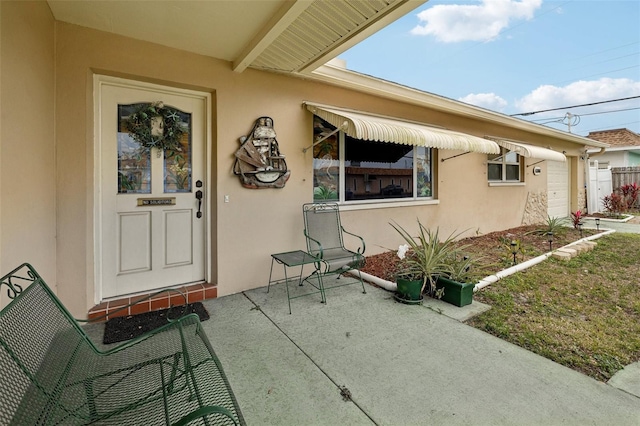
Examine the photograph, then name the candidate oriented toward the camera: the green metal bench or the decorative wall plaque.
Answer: the decorative wall plaque

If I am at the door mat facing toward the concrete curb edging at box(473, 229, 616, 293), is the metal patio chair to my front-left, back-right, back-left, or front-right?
front-left

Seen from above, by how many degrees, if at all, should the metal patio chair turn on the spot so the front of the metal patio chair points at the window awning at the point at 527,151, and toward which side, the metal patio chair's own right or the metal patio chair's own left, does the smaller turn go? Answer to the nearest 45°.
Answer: approximately 90° to the metal patio chair's own left

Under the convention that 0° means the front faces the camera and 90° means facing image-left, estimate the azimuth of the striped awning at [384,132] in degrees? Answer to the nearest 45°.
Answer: approximately 315°

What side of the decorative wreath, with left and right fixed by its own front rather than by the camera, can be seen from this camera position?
front

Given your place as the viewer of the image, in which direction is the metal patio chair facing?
facing the viewer and to the right of the viewer

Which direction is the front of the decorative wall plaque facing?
toward the camera

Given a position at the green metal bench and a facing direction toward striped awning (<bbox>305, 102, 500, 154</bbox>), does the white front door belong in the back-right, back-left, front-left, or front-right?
front-left

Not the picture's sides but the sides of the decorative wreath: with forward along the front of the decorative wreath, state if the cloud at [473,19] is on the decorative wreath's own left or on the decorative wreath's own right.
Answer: on the decorative wreath's own left

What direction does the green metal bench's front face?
to the viewer's right

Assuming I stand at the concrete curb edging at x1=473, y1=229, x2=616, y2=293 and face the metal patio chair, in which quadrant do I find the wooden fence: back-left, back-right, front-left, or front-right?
back-right

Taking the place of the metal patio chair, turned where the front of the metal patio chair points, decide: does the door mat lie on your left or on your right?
on your right

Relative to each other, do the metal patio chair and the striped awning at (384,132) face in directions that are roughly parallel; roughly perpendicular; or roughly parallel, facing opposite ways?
roughly parallel

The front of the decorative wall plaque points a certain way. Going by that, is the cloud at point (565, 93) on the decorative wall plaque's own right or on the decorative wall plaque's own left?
on the decorative wall plaque's own left
